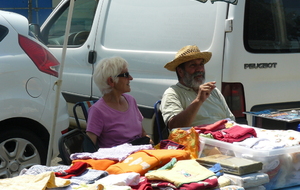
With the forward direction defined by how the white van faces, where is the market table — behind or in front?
behind

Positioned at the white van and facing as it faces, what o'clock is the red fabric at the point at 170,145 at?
The red fabric is roughly at 8 o'clock from the white van.

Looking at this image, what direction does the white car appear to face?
to the viewer's left

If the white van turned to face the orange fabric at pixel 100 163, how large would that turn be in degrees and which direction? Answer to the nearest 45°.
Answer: approximately 135° to its left

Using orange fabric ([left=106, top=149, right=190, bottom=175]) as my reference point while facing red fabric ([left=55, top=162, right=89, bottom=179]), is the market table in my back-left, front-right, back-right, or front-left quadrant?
back-right

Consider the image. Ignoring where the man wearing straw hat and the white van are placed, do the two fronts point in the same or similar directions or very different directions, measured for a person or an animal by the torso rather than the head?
very different directions

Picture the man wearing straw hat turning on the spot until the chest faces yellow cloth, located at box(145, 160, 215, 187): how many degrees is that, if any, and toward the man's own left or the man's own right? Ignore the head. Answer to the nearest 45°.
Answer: approximately 45° to the man's own right

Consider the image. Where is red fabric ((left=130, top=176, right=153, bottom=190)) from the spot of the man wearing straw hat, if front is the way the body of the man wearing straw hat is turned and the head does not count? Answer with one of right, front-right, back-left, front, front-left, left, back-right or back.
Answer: front-right

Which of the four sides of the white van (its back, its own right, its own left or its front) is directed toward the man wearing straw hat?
left

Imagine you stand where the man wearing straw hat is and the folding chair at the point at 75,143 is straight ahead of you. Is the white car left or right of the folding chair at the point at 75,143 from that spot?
right

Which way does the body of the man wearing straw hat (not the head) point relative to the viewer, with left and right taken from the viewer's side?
facing the viewer and to the right of the viewer

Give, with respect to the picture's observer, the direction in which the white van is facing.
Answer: facing away from the viewer and to the left of the viewer

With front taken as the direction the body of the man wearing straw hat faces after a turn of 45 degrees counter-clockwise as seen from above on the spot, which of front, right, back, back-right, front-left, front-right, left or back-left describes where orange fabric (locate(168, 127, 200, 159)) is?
right
